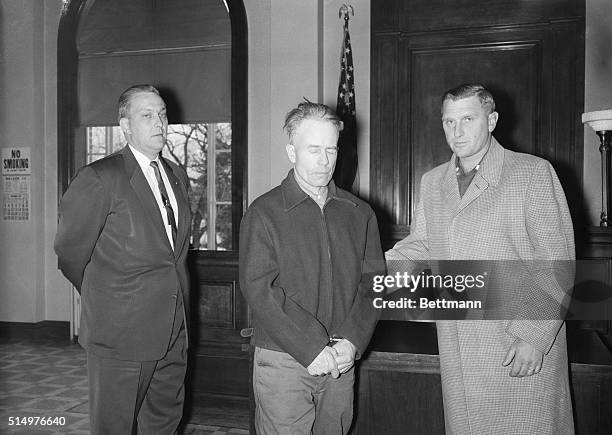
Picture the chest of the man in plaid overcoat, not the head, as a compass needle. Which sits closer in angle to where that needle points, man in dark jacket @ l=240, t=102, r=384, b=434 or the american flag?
the man in dark jacket

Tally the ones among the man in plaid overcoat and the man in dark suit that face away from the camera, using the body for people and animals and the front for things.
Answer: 0

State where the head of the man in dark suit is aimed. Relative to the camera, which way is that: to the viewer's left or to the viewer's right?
to the viewer's right

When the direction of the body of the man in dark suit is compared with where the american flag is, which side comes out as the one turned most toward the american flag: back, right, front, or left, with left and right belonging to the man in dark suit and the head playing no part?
left

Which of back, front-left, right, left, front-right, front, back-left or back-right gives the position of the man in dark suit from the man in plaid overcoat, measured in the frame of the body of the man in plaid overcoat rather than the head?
front-right

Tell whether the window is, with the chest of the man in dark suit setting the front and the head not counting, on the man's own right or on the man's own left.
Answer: on the man's own left

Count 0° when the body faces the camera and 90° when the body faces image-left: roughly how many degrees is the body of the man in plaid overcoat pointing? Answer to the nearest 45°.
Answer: approximately 45°

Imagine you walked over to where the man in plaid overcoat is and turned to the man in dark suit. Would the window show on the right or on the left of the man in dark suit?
right

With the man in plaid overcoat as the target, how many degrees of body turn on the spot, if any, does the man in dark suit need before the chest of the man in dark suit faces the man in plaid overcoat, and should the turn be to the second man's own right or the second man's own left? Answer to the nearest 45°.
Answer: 0° — they already face them

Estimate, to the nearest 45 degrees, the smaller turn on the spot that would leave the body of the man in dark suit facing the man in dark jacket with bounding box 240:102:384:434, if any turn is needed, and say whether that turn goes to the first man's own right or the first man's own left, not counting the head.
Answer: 0° — they already face them

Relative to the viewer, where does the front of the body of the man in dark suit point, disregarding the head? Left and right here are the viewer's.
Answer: facing the viewer and to the right of the viewer
